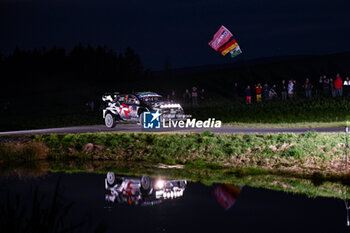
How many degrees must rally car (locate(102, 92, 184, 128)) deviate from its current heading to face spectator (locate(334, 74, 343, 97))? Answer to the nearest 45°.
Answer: approximately 90° to its left

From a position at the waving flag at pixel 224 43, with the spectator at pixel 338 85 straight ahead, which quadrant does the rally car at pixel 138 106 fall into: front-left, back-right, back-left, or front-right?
back-right

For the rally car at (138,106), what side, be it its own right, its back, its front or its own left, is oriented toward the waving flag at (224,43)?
left

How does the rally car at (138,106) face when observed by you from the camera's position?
facing the viewer and to the right of the viewer

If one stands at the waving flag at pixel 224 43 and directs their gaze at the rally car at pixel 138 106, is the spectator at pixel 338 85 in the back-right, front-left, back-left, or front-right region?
back-left
